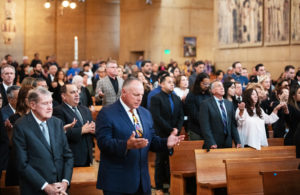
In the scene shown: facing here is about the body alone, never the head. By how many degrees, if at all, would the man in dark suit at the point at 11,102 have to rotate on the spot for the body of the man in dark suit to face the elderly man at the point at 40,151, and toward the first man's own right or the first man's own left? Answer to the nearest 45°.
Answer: approximately 45° to the first man's own right

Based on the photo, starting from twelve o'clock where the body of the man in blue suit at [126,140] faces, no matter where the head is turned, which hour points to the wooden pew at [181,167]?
The wooden pew is roughly at 8 o'clock from the man in blue suit.

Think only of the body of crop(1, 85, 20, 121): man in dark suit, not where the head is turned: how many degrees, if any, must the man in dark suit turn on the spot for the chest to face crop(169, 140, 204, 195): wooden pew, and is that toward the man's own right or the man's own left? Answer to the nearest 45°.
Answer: approximately 45° to the man's own left

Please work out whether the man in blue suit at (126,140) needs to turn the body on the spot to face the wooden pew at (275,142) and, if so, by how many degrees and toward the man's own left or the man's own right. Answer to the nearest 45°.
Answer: approximately 90° to the man's own left

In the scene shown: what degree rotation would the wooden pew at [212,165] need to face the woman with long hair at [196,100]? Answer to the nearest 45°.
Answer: approximately 180°

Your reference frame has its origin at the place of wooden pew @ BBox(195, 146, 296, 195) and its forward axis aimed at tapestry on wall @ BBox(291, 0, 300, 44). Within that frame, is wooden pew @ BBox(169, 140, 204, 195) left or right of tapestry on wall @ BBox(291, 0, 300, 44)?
left

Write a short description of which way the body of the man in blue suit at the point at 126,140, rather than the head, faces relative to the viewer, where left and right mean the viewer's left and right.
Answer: facing the viewer and to the right of the viewer

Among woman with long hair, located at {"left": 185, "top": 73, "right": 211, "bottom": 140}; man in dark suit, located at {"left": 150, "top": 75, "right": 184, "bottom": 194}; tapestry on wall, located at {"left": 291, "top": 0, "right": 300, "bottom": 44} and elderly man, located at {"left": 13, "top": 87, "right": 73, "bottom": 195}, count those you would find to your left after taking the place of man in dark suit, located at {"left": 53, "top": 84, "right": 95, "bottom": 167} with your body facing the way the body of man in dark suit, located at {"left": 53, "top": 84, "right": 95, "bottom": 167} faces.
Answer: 3

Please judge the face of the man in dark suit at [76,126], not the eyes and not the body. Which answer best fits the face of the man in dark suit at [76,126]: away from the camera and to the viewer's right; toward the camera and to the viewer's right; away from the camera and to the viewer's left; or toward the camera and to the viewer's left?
toward the camera and to the viewer's right

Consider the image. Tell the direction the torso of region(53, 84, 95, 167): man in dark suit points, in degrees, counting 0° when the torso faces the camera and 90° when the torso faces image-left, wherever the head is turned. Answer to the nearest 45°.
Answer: approximately 315°

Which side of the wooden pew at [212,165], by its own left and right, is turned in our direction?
front

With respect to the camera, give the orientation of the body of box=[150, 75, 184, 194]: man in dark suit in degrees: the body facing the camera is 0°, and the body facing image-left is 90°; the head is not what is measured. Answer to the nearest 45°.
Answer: approximately 315°
